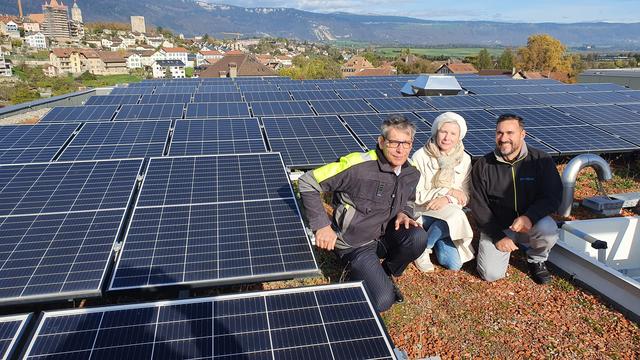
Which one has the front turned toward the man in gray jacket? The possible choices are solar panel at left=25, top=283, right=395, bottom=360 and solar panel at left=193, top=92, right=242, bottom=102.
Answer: solar panel at left=193, top=92, right=242, bottom=102

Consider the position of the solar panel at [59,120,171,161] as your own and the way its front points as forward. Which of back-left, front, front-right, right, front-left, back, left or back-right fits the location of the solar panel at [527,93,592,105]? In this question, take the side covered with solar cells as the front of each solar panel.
left

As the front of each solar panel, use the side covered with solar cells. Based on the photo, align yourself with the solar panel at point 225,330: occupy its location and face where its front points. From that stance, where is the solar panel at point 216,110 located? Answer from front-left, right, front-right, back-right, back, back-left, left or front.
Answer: back

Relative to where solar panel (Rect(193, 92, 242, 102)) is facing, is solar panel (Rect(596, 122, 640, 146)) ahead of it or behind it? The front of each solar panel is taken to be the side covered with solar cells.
ahead

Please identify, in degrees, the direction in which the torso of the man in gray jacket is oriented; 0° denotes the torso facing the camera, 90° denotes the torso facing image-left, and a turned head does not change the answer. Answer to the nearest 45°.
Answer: approximately 315°

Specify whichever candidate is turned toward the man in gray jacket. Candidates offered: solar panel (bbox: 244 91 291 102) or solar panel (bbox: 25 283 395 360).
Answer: solar panel (bbox: 244 91 291 102)

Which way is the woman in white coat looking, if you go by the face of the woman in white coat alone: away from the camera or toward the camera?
toward the camera

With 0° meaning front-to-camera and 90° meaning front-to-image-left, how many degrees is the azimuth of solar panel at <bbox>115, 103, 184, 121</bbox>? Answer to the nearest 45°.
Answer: approximately 0°

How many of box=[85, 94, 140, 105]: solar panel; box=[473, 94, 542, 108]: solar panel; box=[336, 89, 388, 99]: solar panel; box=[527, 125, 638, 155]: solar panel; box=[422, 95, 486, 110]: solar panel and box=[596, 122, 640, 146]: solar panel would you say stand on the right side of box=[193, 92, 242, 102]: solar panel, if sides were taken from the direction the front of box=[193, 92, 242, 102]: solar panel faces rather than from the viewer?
1

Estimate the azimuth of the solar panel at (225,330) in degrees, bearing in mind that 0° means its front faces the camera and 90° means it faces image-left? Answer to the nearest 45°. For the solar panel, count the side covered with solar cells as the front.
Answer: approximately 0°

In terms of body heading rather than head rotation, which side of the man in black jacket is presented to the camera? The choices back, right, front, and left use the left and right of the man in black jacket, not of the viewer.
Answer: front

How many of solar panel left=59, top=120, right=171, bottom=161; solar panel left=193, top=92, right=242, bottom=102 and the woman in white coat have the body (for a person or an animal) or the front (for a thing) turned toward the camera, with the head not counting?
3

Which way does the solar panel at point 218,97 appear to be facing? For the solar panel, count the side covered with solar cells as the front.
toward the camera

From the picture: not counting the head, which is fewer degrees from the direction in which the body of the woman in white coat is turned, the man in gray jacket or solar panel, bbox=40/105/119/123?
the man in gray jacket

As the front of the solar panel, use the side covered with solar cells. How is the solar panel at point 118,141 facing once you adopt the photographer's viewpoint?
facing the viewer

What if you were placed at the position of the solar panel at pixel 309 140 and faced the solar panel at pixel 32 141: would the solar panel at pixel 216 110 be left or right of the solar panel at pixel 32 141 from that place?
right

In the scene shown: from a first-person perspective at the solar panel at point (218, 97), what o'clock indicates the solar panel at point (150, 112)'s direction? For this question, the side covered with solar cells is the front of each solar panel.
the solar panel at point (150, 112) is roughly at 1 o'clock from the solar panel at point (218, 97).

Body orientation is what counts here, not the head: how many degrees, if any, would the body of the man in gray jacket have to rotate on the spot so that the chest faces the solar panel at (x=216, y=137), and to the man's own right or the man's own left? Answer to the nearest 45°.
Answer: approximately 180°

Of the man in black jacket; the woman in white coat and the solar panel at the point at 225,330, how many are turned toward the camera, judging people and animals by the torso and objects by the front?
3

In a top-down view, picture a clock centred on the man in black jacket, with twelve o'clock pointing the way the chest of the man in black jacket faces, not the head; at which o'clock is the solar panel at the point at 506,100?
The solar panel is roughly at 6 o'clock from the man in black jacket.

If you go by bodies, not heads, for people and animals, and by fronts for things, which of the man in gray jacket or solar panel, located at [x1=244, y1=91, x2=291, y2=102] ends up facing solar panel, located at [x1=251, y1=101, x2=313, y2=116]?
solar panel, located at [x1=244, y1=91, x2=291, y2=102]
